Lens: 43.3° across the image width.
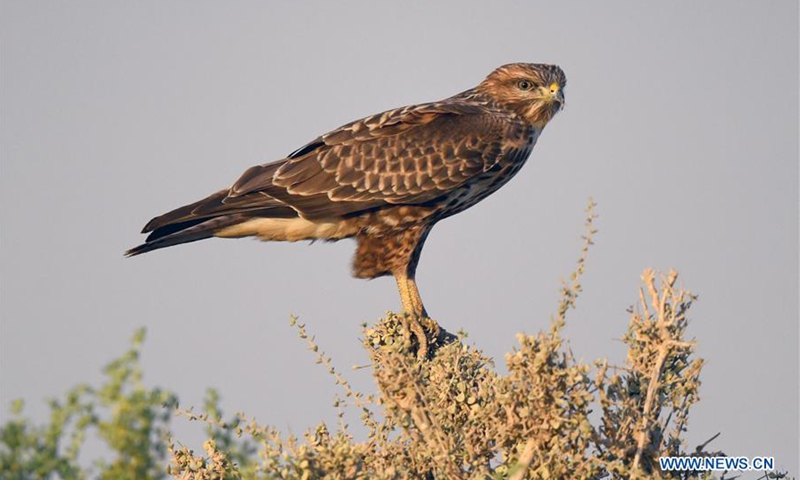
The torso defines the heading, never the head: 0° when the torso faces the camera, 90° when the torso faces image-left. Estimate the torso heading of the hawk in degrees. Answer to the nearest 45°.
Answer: approximately 270°
